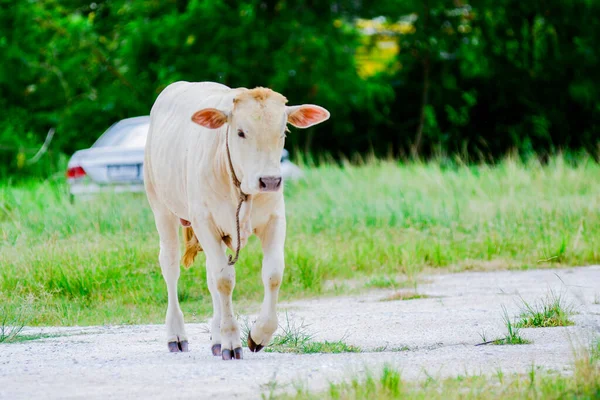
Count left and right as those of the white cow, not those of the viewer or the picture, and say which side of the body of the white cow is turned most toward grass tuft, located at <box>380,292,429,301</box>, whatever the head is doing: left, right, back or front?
left

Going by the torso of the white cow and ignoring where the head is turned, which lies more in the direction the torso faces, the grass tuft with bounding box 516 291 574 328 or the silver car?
the grass tuft

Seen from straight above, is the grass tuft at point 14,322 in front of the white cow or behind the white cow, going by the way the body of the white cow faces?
behind

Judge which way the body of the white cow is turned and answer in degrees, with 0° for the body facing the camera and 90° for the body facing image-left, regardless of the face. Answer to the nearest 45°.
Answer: approximately 315°

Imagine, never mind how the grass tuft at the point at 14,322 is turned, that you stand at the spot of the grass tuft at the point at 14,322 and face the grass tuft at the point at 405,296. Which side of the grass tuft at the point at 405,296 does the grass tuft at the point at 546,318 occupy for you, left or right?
right

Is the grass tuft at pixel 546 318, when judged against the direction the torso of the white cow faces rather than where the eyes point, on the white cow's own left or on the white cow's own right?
on the white cow's own left

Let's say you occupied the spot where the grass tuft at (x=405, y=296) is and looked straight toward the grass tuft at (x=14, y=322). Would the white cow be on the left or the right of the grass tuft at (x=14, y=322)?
left

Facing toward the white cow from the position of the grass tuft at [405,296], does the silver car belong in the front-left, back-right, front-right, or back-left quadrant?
back-right

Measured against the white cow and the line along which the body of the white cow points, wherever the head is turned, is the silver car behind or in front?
behind
